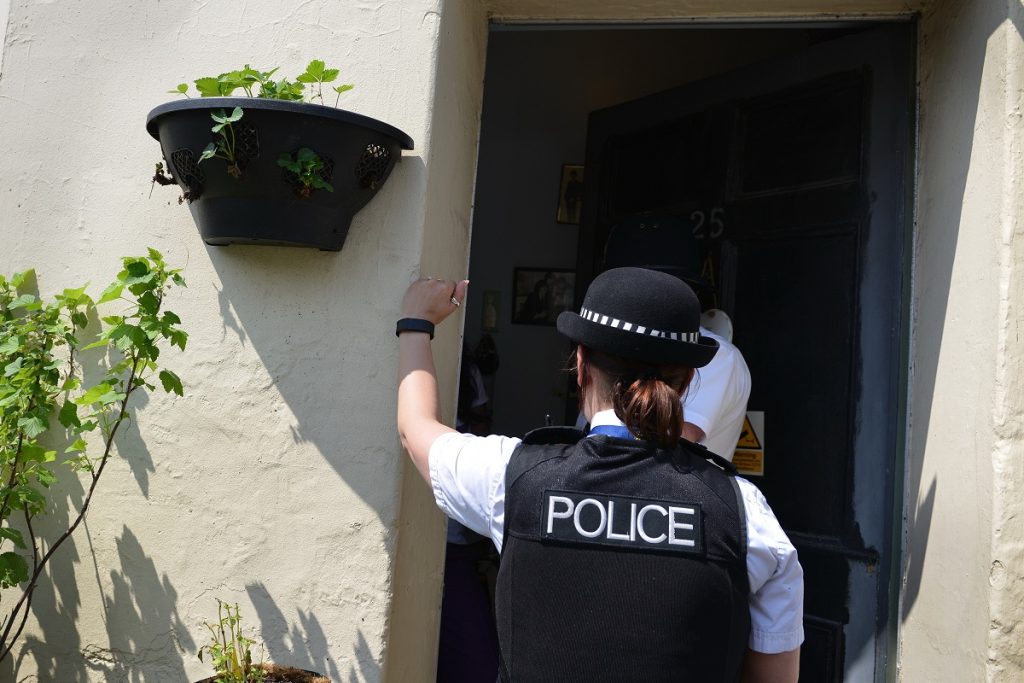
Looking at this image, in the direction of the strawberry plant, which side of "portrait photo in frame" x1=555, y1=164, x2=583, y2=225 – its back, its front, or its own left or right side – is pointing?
front

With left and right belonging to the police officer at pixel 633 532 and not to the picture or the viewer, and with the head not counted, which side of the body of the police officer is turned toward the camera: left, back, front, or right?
back

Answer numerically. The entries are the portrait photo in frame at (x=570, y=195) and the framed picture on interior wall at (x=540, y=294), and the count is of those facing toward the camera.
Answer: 2

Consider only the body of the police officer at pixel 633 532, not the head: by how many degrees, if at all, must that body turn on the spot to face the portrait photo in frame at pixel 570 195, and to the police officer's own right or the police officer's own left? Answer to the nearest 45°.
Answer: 0° — they already face it

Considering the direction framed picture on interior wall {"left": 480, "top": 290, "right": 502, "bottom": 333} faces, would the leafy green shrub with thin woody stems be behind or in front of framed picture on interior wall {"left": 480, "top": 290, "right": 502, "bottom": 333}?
in front

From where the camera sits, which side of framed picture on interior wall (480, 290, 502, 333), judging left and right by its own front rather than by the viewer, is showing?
front

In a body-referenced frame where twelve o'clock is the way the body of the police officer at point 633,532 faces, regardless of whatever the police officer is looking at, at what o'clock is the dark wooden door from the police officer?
The dark wooden door is roughly at 1 o'clock from the police officer.

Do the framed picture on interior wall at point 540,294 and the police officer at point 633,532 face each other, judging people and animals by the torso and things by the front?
yes

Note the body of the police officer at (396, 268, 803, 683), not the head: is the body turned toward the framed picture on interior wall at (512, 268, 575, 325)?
yes

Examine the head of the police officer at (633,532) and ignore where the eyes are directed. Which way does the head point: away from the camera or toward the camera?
away from the camera

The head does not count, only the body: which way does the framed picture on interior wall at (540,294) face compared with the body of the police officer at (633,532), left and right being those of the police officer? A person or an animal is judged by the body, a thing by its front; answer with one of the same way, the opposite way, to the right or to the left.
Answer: the opposite way

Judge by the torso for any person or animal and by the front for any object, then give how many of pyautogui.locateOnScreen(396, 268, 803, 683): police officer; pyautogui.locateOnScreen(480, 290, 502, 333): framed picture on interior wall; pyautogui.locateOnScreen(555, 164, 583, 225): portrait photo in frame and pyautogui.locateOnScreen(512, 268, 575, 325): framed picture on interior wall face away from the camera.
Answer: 1

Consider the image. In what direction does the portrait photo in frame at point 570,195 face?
toward the camera

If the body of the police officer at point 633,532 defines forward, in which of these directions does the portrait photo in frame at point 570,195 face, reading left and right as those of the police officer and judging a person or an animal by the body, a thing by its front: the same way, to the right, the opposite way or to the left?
the opposite way

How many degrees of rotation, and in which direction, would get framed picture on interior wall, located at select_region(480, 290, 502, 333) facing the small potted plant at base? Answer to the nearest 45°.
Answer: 0° — it already faces it

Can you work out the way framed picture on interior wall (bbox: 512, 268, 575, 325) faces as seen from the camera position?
facing the viewer

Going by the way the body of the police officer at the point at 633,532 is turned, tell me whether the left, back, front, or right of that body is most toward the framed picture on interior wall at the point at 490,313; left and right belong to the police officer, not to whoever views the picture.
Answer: front
